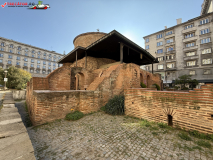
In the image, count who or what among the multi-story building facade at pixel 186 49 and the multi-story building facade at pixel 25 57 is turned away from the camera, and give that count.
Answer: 0

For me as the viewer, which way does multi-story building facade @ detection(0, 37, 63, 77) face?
facing the viewer and to the right of the viewer

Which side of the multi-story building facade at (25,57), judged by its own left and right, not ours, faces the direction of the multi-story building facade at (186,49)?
front

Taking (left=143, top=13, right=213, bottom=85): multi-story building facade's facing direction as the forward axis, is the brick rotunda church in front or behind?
in front

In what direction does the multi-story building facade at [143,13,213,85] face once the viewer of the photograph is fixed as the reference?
facing the viewer and to the left of the viewer

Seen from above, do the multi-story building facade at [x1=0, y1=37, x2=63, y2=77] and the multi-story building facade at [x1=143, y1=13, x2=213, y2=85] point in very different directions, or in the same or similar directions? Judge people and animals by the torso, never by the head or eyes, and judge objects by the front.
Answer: very different directions

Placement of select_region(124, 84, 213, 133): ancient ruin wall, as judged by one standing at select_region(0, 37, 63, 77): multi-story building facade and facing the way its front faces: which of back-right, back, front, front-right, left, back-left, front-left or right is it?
front-right

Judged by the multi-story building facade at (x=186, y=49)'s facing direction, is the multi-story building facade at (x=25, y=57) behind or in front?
in front

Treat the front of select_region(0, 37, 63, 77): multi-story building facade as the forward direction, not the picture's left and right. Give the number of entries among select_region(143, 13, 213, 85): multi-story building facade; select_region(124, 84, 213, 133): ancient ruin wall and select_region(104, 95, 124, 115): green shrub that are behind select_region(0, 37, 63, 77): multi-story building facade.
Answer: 0

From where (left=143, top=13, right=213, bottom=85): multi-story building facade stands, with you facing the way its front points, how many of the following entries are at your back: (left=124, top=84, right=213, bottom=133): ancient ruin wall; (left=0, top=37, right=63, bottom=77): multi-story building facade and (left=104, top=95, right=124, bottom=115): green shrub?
0
